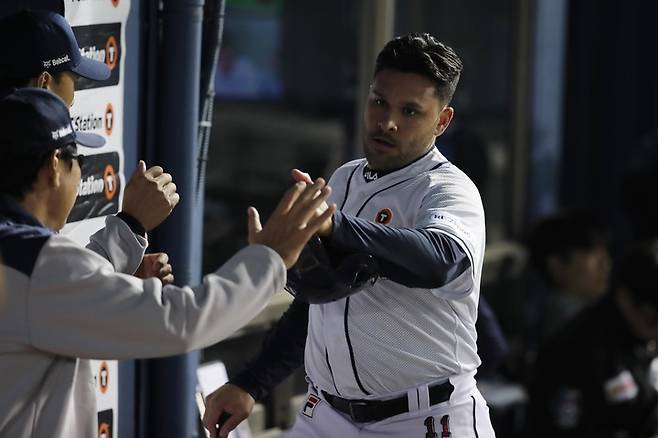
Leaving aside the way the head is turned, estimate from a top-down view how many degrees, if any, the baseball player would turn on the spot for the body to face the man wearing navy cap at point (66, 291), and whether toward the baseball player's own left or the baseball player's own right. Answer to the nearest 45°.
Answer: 0° — they already face them

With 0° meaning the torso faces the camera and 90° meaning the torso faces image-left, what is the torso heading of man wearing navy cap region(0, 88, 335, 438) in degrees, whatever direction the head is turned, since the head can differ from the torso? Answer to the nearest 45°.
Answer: approximately 225°

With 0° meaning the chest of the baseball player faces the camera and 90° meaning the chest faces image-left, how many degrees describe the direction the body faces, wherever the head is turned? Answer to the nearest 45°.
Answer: approximately 45°

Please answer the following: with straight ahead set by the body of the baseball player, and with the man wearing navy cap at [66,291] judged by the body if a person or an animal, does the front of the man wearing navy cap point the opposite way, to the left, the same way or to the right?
the opposite way
